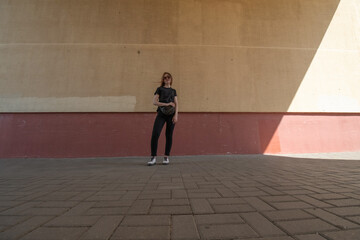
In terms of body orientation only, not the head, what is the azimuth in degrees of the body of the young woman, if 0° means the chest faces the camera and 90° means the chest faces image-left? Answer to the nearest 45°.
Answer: approximately 0°
